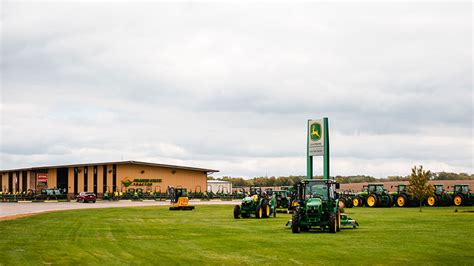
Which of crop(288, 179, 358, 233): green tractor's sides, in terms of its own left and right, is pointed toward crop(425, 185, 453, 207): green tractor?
back

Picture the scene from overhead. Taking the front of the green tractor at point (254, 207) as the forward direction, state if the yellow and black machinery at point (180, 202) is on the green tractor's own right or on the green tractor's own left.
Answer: on the green tractor's own right

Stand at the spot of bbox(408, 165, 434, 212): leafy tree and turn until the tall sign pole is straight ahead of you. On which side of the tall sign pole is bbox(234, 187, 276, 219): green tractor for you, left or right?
left

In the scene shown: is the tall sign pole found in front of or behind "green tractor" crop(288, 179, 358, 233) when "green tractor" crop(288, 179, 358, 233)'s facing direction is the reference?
behind

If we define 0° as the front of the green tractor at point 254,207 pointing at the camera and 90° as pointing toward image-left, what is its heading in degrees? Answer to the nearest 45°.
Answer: approximately 45°

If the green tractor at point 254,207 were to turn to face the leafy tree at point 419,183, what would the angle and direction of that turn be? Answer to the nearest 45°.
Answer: approximately 180°

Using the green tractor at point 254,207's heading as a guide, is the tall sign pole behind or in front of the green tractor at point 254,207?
behind

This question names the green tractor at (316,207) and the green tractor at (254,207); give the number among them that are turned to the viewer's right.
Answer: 0

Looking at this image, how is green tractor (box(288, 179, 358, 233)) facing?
toward the camera

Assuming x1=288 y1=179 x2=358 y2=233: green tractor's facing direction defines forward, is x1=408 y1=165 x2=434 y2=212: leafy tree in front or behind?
behind

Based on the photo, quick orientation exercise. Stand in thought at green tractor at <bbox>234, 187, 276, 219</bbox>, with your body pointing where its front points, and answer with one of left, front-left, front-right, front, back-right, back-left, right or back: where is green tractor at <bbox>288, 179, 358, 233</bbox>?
front-left
